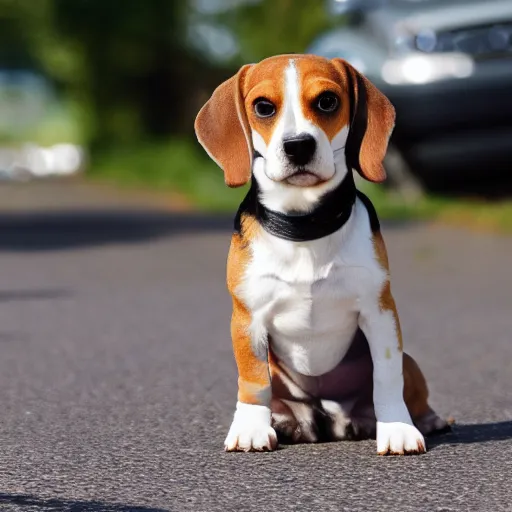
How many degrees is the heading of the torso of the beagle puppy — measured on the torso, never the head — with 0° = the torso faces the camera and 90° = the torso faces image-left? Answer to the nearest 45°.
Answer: approximately 0°

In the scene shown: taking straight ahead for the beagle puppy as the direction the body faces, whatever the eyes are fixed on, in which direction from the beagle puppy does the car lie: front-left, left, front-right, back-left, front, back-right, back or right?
back
